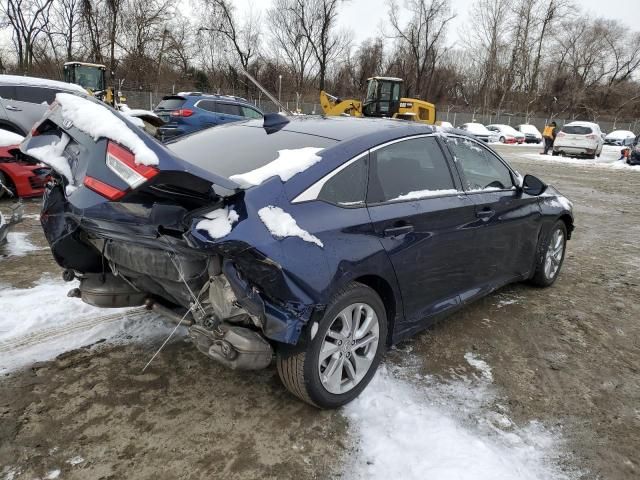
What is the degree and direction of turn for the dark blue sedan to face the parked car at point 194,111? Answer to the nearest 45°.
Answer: approximately 45° to its left

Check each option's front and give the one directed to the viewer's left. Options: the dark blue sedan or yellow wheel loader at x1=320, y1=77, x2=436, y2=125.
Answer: the yellow wheel loader

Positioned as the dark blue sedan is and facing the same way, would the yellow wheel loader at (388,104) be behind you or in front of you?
in front

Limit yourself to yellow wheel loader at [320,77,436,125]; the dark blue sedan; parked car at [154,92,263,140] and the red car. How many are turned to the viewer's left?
1

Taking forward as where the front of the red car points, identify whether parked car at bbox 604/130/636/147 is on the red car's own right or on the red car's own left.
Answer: on the red car's own left

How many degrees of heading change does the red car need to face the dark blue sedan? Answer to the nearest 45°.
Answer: approximately 45° to its right

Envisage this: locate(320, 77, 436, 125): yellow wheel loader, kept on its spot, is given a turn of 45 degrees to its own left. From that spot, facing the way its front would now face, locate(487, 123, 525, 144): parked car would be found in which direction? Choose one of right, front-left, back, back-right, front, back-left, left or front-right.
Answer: back

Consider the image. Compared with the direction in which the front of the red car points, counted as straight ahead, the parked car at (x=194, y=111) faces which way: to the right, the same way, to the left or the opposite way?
to the left

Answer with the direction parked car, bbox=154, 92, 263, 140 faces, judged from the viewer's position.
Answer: facing away from the viewer and to the right of the viewer

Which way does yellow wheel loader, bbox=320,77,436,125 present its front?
to the viewer's left

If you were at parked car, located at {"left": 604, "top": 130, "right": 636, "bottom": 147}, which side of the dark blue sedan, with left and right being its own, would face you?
front

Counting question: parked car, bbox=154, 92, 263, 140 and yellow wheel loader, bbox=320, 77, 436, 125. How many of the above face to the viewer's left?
1

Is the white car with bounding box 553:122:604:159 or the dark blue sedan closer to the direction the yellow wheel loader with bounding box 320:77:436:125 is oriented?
the dark blue sedan

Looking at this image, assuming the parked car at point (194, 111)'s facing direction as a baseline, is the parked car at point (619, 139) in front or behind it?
in front

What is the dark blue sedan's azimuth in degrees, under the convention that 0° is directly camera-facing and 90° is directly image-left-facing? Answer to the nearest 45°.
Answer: approximately 225°
